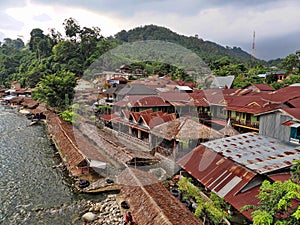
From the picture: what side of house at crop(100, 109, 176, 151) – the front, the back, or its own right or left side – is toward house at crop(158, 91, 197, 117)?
back

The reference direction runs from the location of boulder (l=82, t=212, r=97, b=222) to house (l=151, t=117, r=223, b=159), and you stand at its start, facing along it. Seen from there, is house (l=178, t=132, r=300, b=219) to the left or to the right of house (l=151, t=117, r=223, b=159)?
right

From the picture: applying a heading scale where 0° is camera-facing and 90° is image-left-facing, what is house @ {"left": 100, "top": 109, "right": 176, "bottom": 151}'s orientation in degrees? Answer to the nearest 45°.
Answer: approximately 45°

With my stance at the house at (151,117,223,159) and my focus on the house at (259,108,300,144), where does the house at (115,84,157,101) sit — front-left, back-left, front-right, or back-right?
back-left

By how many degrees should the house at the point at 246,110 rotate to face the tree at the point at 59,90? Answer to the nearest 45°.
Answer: approximately 45° to its right

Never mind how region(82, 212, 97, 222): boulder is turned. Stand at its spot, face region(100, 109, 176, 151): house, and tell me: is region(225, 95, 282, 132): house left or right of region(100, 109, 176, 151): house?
right

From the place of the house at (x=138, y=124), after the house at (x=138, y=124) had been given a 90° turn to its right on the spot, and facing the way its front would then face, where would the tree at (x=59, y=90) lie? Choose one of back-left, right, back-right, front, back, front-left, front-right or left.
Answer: front

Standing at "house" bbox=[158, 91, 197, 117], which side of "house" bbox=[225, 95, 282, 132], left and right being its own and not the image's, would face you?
right

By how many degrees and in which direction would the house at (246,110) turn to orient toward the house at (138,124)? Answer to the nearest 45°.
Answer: approximately 45° to its right

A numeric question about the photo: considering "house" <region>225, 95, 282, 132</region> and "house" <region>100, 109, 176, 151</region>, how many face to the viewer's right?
0

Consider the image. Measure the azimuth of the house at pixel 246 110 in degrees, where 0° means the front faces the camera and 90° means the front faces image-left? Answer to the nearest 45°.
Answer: approximately 45°

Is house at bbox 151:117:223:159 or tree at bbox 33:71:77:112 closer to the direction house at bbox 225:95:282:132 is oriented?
the house
